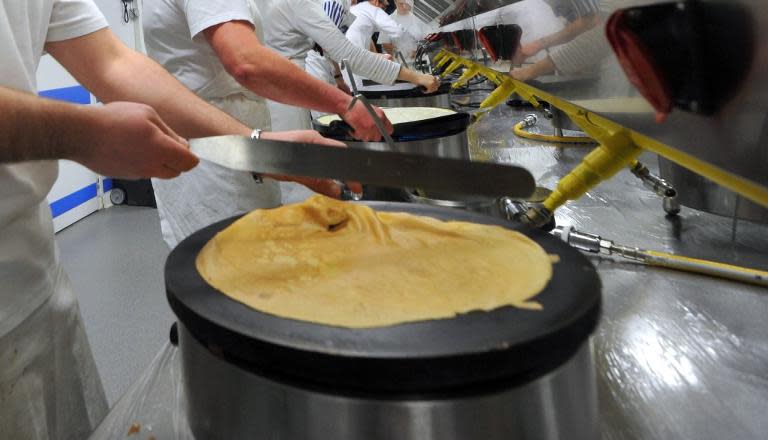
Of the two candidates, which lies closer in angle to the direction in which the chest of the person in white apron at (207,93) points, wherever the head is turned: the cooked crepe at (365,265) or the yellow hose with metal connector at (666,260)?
the yellow hose with metal connector

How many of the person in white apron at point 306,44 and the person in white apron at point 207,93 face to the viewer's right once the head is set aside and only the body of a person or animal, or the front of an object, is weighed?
2

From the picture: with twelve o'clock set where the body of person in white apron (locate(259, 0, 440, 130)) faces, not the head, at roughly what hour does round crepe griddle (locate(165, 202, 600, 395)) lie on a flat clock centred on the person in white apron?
The round crepe griddle is roughly at 3 o'clock from the person in white apron.

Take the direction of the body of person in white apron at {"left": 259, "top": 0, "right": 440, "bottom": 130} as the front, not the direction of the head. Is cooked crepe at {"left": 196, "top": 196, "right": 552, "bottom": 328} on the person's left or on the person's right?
on the person's right

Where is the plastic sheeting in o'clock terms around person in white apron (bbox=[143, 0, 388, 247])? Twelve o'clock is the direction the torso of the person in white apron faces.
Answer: The plastic sheeting is roughly at 3 o'clock from the person in white apron.

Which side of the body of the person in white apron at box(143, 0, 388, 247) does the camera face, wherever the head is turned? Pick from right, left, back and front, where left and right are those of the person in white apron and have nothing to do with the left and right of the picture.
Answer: right

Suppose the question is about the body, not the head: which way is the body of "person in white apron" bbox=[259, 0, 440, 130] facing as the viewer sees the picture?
to the viewer's right

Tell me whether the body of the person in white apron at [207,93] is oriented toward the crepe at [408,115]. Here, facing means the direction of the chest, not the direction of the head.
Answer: yes
